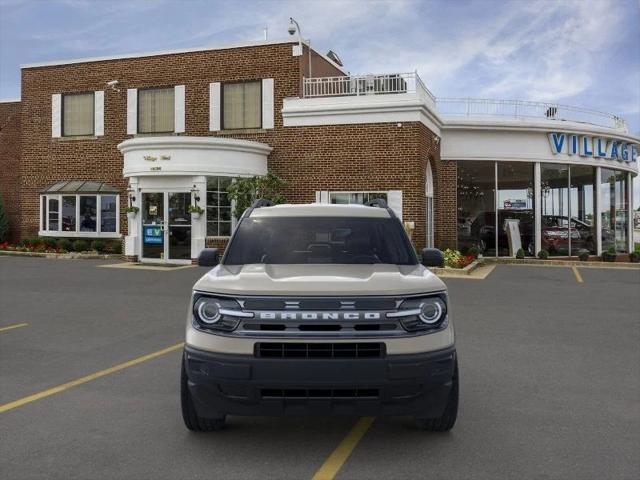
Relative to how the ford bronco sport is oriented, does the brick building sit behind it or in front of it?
behind

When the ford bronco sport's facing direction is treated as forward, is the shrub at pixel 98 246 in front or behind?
behind

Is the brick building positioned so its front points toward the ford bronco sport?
yes

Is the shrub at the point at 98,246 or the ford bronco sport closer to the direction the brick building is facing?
the ford bronco sport

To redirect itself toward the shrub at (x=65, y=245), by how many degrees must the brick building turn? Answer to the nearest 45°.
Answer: approximately 90° to its right

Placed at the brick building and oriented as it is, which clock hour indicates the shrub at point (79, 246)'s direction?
The shrub is roughly at 3 o'clock from the brick building.

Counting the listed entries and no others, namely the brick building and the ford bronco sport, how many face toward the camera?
2

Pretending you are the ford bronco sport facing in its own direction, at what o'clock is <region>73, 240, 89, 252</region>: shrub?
The shrub is roughly at 5 o'clock from the ford bronco sport.

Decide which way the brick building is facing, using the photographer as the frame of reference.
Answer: facing the viewer

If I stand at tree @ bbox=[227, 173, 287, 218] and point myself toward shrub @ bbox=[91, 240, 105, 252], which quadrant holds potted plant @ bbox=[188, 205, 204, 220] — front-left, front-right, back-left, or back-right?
front-left

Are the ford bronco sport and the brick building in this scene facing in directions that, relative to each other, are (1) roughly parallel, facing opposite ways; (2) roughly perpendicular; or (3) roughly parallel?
roughly parallel

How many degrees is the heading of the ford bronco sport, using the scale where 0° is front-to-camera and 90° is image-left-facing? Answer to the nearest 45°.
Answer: approximately 0°
